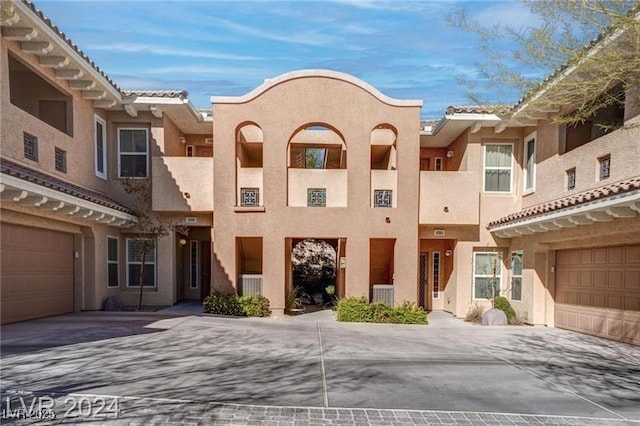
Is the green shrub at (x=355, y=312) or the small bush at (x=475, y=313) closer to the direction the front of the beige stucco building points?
the green shrub

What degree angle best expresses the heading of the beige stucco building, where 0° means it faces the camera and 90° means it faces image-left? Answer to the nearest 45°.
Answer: approximately 0°

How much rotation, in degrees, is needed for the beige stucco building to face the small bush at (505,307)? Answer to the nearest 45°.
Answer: approximately 90° to its left
